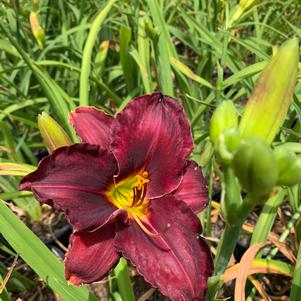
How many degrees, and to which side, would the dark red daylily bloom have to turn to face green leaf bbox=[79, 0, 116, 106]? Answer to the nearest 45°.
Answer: approximately 180°

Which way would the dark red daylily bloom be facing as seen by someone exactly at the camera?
facing the viewer
